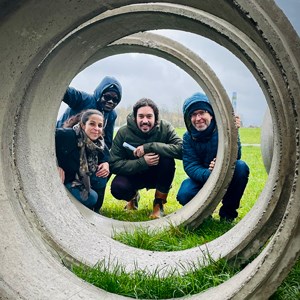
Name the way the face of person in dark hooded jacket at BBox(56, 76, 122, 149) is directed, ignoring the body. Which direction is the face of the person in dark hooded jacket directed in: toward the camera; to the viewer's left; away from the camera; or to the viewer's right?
toward the camera

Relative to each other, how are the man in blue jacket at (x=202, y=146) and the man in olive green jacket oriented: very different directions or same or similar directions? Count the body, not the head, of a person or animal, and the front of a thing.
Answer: same or similar directions

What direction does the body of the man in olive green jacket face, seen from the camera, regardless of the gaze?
toward the camera

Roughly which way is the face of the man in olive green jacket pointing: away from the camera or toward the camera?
toward the camera

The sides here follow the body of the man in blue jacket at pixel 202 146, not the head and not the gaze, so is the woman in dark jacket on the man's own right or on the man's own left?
on the man's own right

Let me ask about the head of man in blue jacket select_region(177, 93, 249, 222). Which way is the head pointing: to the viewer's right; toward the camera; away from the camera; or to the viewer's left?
toward the camera

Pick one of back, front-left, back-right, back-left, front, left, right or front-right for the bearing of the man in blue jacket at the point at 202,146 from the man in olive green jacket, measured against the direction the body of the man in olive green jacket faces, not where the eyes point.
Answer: front-left

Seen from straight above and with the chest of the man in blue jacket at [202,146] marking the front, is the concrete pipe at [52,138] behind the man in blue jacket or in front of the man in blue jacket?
in front

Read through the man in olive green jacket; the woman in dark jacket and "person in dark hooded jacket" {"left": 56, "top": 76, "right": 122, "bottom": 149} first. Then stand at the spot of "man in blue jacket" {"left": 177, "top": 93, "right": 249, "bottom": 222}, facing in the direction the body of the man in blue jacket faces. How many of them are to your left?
0

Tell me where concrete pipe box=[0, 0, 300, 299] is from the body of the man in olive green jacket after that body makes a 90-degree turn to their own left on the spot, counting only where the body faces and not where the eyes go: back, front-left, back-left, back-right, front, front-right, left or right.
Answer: right

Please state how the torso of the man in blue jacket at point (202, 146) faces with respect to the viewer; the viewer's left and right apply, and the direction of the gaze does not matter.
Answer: facing the viewer

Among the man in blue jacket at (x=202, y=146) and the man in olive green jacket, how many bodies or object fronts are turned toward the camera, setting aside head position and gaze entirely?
2

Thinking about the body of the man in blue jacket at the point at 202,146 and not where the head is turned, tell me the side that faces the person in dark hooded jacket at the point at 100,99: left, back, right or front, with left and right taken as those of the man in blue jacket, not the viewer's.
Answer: right

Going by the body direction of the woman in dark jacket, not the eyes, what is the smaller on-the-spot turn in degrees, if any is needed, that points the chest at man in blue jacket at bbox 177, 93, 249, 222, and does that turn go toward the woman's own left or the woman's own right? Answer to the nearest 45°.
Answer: approximately 45° to the woman's own left

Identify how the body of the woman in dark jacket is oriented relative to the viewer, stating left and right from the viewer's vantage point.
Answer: facing the viewer and to the right of the viewer
